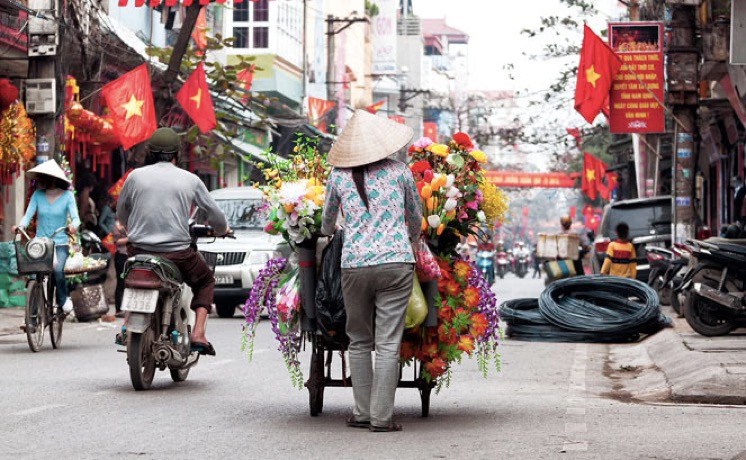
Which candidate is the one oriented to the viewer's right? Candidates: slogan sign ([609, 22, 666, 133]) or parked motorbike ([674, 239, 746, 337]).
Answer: the parked motorbike

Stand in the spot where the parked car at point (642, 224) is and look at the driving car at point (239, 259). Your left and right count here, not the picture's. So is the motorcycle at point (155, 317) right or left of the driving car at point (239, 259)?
left

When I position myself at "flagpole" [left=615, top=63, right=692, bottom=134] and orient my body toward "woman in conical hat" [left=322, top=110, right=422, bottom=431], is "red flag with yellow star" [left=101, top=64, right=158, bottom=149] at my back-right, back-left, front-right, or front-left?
front-right

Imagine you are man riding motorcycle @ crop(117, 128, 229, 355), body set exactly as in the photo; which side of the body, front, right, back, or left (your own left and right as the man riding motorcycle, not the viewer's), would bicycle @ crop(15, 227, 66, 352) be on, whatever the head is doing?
left

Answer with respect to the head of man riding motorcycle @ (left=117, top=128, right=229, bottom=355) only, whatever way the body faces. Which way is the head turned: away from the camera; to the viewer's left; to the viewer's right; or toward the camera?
away from the camera

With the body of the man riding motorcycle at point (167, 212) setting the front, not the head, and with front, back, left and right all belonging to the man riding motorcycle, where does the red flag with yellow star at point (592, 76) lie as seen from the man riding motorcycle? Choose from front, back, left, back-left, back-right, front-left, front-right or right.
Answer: front

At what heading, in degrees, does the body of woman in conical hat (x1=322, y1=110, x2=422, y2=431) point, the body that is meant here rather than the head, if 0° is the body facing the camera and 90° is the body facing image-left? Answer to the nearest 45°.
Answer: approximately 180°

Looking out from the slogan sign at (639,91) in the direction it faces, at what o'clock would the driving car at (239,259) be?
The driving car is roughly at 2 o'clock from the slogan sign.

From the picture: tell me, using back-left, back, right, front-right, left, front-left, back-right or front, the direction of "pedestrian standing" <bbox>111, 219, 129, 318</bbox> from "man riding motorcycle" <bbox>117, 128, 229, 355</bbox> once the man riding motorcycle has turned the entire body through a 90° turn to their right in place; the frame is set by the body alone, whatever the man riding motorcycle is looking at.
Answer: back-left

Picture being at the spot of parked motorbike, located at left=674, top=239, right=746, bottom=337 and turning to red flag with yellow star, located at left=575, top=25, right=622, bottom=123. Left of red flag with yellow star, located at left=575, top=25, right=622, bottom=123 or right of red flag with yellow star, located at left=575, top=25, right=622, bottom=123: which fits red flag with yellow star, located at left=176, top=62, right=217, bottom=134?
left

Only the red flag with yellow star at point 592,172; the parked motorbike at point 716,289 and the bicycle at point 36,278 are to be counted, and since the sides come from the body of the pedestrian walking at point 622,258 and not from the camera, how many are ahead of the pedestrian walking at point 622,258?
1

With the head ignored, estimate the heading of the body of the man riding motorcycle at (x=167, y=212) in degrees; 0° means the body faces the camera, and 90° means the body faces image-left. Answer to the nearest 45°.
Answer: approximately 225°

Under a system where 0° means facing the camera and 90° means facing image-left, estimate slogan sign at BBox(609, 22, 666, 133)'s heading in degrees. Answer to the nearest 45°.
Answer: approximately 0°

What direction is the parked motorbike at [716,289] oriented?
to the viewer's right

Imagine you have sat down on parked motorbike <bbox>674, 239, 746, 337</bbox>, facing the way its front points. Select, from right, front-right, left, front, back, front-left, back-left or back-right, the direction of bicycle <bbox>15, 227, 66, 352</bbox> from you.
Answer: back-right
